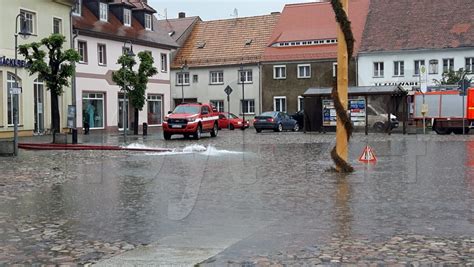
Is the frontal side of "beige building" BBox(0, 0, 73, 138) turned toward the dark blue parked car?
no

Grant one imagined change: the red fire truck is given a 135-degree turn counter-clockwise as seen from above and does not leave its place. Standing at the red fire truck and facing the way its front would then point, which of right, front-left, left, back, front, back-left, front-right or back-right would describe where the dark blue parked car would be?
front-left

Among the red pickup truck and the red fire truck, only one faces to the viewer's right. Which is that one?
the red fire truck

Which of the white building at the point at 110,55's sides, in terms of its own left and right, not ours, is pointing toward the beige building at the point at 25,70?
right

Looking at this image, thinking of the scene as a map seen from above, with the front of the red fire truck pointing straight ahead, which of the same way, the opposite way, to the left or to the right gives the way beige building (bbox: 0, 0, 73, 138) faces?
the same way

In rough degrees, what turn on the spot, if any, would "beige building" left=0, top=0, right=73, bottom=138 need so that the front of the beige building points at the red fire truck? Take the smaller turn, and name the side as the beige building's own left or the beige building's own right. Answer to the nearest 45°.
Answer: approximately 45° to the beige building's own left

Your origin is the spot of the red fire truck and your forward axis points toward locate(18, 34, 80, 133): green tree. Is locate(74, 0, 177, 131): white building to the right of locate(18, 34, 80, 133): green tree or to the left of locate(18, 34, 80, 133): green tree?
right

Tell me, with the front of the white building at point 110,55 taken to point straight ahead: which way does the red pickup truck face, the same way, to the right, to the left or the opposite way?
to the right

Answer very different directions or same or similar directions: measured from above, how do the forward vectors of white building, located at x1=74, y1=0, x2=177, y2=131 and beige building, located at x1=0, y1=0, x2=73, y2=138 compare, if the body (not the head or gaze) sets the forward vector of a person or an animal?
same or similar directions

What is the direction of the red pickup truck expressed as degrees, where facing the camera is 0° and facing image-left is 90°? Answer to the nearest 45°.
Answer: approximately 45°

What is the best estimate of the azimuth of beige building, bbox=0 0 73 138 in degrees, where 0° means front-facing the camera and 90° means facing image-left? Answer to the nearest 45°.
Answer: approximately 315°

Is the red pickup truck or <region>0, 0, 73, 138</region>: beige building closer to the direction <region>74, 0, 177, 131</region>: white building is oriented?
the red pickup truck

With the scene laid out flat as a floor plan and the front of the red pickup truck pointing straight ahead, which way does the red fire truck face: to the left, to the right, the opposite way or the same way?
to the left

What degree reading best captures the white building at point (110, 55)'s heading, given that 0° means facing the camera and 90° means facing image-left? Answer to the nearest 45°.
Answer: approximately 315°

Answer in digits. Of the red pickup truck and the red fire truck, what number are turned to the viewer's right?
1

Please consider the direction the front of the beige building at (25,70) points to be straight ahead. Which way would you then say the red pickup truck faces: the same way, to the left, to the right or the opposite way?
to the right

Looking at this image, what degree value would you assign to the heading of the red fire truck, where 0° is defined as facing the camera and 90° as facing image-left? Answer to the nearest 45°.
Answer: approximately 270°
